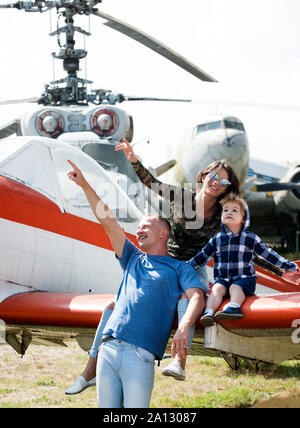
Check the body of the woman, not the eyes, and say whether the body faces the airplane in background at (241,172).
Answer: no

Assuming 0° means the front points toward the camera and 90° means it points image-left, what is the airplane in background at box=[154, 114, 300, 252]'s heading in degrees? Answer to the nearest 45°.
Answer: approximately 315°

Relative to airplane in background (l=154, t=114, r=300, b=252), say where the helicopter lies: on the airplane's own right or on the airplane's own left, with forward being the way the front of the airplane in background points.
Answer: on the airplane's own right

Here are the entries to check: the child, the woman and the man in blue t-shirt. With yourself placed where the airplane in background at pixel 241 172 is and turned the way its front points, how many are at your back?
0

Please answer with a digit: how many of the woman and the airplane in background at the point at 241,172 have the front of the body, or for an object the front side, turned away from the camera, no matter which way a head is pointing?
0

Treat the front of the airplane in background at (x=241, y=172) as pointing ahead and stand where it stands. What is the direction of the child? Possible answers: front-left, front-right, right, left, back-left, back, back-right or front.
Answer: front-right

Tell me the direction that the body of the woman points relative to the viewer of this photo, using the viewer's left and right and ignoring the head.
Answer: facing the viewer

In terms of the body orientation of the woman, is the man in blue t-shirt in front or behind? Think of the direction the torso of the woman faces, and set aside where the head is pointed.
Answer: in front
